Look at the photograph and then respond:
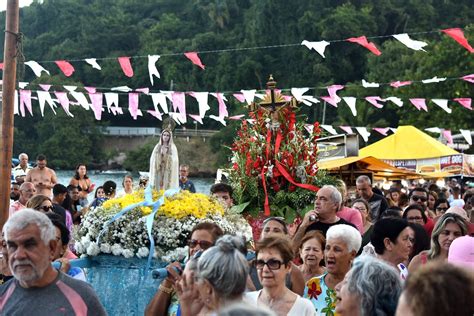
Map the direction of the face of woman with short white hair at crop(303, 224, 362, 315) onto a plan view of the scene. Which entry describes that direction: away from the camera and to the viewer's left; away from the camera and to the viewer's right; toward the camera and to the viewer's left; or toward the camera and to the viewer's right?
toward the camera and to the viewer's left

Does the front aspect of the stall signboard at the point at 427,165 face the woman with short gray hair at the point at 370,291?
yes

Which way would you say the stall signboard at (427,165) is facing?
toward the camera

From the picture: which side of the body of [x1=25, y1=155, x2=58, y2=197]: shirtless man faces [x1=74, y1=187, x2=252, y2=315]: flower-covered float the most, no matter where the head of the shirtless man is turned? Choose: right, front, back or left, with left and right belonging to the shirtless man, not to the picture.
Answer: front

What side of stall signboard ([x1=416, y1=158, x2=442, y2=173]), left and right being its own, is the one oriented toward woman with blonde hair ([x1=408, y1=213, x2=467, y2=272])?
front

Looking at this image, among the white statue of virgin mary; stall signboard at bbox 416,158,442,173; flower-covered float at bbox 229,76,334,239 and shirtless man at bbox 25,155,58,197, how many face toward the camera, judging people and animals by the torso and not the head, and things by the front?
4

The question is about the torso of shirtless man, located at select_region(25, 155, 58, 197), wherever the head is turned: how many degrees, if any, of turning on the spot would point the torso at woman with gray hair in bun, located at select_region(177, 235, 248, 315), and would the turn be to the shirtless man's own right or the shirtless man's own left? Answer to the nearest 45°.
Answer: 0° — they already face them

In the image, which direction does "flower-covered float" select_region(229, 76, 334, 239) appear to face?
toward the camera

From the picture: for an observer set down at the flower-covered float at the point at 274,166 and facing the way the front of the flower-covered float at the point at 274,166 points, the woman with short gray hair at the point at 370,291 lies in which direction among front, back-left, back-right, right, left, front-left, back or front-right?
front

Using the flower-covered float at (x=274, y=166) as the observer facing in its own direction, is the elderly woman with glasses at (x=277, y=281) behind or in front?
in front
